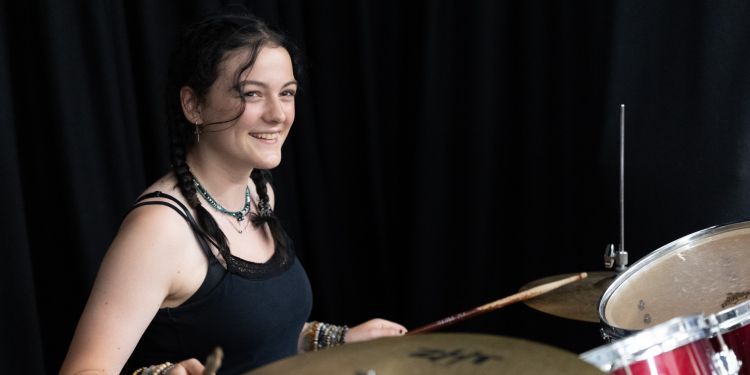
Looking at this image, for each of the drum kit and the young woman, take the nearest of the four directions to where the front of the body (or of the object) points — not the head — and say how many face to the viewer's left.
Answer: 0

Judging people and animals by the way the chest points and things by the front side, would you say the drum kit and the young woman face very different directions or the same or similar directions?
same or similar directions

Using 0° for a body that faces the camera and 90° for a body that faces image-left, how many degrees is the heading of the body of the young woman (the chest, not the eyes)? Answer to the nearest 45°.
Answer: approximately 315°

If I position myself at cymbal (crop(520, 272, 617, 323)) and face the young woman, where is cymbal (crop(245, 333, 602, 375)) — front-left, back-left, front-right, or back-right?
front-left

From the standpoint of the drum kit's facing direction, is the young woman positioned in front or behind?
behind

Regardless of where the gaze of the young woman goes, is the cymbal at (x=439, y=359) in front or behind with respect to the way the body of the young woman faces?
in front

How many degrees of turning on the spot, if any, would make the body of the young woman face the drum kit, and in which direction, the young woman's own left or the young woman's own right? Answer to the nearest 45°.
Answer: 0° — they already face it

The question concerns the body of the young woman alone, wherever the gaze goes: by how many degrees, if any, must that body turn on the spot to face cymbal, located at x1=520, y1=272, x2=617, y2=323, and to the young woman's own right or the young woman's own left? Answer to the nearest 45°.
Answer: approximately 45° to the young woman's own left

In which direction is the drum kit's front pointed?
to the viewer's right
